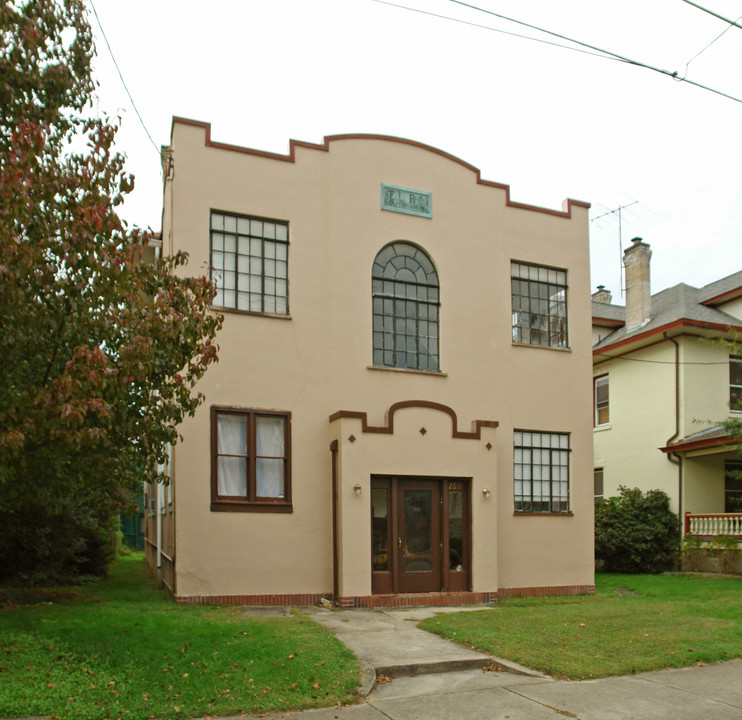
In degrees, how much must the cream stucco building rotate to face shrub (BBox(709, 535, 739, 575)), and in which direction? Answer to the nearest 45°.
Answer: approximately 135° to its left

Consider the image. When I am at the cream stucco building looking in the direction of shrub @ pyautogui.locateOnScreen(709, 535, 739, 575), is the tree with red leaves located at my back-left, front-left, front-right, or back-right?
back-right

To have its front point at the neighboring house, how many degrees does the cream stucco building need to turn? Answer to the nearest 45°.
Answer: approximately 135° to its left

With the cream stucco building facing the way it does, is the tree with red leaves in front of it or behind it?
in front

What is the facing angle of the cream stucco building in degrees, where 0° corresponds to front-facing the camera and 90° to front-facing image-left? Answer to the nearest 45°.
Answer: approximately 0°

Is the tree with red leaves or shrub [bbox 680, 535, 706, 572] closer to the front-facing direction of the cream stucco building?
the tree with red leaves
